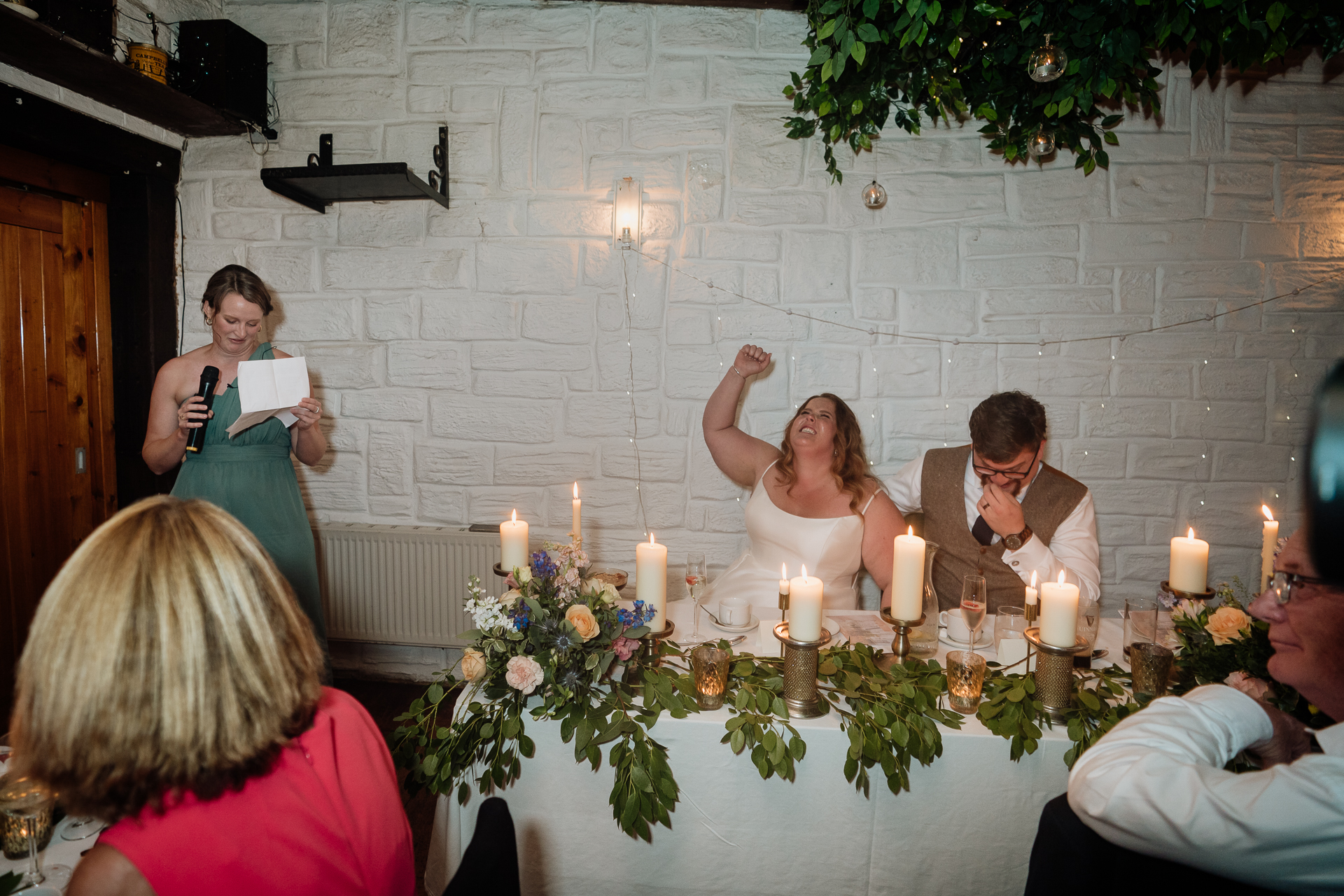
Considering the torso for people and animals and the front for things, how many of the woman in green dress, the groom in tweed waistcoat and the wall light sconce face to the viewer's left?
0

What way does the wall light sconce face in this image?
toward the camera

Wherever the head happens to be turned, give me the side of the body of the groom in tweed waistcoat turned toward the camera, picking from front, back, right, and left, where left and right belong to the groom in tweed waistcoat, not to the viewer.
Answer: front

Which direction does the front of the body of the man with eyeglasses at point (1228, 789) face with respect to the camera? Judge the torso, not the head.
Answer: to the viewer's left

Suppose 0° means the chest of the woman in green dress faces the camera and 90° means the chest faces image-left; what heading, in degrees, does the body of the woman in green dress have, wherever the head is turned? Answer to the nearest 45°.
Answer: approximately 0°

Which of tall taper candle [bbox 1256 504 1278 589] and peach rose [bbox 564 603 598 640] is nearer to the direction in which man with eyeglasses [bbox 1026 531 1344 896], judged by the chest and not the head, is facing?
the peach rose

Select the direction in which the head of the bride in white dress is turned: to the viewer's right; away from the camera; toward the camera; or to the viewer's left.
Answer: toward the camera

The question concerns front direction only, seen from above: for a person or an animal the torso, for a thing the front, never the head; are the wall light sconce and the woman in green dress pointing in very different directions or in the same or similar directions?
same or similar directions

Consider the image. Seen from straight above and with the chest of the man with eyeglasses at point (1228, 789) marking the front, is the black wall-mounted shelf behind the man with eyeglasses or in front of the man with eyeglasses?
in front

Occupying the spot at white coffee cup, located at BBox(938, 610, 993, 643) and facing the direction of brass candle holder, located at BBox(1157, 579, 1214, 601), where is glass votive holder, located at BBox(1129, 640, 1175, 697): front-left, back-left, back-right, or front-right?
front-right

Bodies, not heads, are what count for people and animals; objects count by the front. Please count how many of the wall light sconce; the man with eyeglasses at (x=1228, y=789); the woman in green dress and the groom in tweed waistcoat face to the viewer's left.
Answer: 1

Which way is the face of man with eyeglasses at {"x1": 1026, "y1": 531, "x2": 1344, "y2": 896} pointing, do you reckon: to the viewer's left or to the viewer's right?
to the viewer's left
